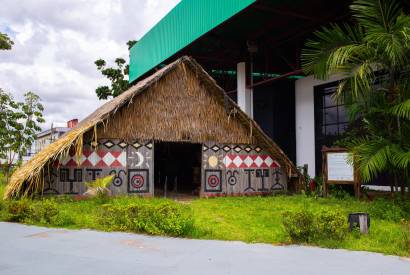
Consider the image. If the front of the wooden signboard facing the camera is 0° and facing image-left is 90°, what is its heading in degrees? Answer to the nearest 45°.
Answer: approximately 0°

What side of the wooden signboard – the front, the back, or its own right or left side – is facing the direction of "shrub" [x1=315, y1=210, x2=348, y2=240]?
front

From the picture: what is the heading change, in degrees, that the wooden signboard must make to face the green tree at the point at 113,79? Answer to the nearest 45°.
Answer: approximately 135° to its right

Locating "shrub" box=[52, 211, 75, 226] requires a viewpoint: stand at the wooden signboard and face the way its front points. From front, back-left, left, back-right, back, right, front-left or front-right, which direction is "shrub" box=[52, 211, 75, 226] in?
front-right

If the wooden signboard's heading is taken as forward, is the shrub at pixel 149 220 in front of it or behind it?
in front

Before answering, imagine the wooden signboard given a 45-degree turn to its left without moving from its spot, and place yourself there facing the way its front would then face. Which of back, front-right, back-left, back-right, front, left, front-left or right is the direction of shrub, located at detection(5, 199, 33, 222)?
right

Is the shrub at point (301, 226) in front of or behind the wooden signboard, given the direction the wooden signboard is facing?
in front

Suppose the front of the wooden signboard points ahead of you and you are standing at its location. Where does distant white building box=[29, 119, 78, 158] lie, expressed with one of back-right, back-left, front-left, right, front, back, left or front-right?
back-right

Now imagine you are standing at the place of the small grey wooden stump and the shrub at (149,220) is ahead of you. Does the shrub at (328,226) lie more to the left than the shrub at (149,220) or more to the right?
left

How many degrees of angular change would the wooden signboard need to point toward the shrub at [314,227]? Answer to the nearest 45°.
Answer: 0° — it already faces it

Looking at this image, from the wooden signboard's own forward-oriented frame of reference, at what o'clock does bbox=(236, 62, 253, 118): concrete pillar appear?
The concrete pillar is roughly at 5 o'clock from the wooden signboard.

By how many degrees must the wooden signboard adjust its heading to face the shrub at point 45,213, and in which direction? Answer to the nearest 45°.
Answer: approximately 45° to its right
